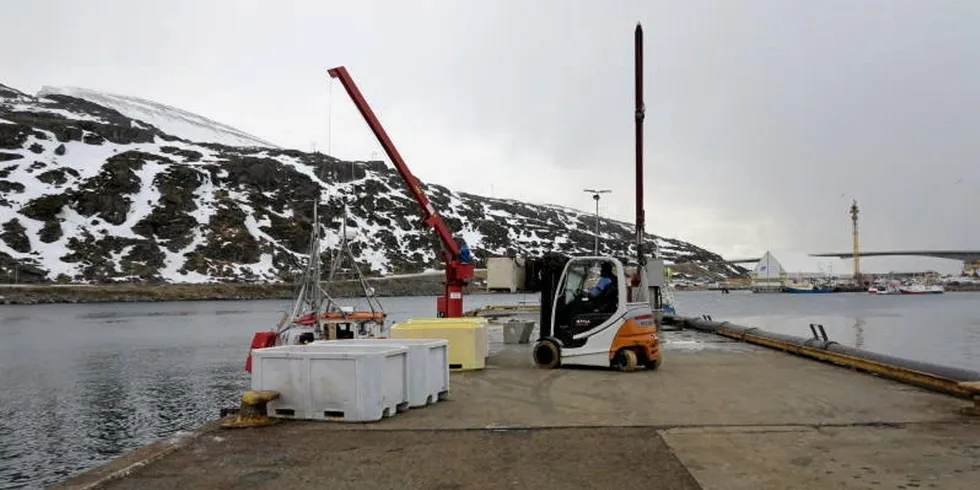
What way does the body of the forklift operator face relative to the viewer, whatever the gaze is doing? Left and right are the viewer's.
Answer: facing to the left of the viewer

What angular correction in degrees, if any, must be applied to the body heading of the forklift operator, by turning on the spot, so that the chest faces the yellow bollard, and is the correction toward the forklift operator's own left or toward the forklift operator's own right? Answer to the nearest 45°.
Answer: approximately 45° to the forklift operator's own left

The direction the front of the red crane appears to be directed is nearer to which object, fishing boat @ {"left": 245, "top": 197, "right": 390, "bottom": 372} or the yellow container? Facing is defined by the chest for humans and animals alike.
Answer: the fishing boat

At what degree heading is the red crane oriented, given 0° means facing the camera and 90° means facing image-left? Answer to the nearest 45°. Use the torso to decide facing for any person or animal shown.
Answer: approximately 90°

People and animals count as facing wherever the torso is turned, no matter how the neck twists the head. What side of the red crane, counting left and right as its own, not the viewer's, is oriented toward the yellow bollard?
left

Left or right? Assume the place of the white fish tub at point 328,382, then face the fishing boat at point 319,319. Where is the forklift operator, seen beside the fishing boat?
right

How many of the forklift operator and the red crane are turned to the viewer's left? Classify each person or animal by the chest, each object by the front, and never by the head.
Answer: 2

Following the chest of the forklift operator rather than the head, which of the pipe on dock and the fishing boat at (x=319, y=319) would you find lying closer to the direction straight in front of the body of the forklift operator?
the fishing boat

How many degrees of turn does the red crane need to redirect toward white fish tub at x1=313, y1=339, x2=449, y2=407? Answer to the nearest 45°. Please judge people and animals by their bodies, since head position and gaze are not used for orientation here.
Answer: approximately 90° to its left

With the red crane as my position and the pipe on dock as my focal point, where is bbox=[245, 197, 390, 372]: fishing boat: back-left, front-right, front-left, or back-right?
back-right
